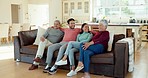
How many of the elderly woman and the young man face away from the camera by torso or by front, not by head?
0

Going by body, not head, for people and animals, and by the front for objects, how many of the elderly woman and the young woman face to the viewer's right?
0

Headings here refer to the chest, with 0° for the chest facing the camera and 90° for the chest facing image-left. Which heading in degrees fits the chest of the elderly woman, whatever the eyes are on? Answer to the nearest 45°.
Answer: approximately 45°

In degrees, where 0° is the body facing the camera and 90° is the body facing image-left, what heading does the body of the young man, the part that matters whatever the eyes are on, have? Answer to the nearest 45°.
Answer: approximately 45°

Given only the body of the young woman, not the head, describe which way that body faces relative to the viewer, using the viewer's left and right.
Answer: facing the viewer and to the left of the viewer
